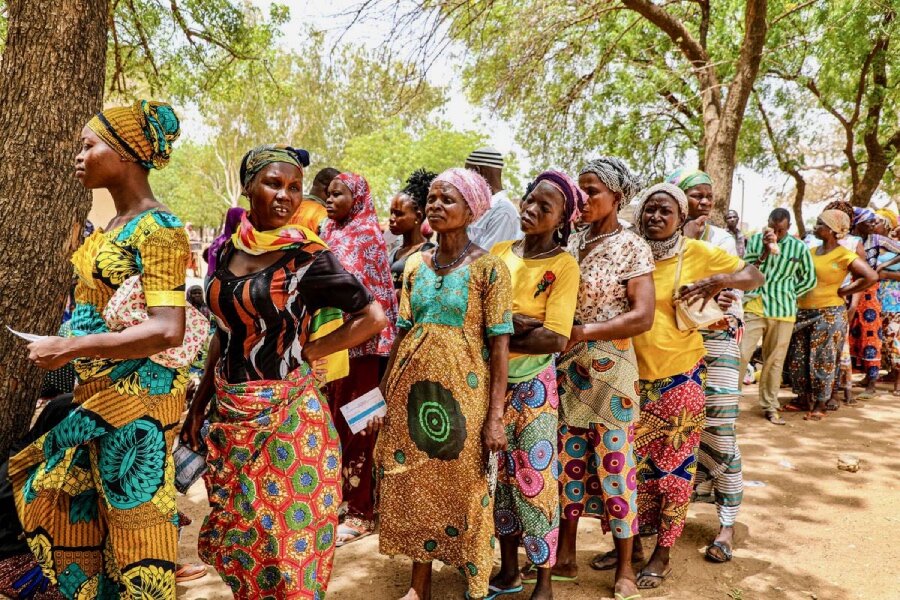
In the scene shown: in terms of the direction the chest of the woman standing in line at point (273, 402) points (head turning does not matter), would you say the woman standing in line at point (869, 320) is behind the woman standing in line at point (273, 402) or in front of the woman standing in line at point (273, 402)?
behind

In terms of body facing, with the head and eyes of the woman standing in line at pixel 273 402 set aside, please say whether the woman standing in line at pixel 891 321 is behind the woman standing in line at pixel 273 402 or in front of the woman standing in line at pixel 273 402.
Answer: behind

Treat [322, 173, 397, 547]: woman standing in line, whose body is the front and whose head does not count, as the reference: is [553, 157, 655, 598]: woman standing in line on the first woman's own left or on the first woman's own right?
on the first woman's own left

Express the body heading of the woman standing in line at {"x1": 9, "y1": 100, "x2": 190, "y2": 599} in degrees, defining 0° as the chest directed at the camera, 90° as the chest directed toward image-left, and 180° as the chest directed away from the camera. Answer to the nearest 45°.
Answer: approximately 90°

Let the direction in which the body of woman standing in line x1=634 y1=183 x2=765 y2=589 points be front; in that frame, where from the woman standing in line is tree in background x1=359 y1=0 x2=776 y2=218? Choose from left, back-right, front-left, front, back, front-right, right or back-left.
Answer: back-right

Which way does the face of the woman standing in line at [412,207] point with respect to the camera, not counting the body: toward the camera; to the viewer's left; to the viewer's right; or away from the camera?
to the viewer's left

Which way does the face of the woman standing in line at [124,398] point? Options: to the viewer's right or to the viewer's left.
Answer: to the viewer's left

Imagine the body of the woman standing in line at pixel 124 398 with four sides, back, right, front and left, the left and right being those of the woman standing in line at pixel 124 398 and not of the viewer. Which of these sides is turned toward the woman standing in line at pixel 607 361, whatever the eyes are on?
back

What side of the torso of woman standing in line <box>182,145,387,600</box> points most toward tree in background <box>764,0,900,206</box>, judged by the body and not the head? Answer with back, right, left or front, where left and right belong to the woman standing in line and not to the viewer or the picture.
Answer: back

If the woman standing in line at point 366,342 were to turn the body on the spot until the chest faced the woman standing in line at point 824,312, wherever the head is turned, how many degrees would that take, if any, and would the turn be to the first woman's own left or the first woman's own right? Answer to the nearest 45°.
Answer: approximately 180°

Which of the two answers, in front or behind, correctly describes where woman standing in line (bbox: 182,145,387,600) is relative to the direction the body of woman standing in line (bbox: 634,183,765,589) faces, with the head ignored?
in front

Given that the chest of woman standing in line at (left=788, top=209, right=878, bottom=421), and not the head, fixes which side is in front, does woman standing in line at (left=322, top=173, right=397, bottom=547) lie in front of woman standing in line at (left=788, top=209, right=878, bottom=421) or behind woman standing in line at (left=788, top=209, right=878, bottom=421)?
in front
